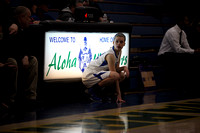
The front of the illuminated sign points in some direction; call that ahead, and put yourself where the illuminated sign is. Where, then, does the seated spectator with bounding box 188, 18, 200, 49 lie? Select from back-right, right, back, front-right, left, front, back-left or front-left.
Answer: back-left

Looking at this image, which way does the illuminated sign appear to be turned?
toward the camera

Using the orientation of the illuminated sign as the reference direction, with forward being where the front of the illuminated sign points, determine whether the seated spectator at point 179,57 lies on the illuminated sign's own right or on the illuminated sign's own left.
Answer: on the illuminated sign's own left

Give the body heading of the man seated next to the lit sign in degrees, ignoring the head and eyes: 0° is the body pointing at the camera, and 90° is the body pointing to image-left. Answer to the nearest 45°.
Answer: approximately 315°

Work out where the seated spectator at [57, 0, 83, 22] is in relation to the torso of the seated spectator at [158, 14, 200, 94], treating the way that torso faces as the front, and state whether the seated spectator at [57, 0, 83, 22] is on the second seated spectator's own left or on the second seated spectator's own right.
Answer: on the second seated spectator's own right

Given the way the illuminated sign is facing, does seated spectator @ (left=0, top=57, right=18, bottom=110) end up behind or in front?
in front
